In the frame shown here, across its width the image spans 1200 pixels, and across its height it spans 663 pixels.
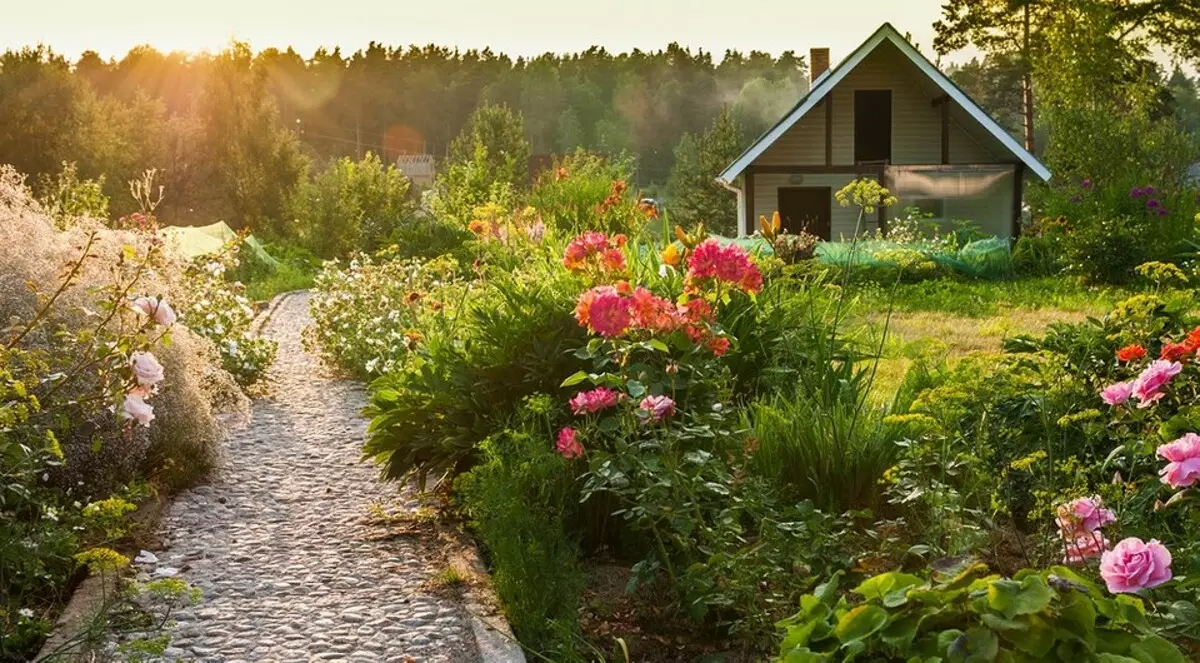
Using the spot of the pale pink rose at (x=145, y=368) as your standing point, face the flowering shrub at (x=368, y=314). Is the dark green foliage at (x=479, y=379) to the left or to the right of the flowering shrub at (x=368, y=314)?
right

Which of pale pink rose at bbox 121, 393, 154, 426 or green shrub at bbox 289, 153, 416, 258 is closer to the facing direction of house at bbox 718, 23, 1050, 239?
the pale pink rose

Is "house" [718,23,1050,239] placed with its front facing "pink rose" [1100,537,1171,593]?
yes

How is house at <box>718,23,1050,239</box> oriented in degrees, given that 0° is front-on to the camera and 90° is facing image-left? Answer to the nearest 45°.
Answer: approximately 0°

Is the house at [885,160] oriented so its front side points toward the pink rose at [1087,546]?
yes

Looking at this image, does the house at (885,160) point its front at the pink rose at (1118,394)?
yes

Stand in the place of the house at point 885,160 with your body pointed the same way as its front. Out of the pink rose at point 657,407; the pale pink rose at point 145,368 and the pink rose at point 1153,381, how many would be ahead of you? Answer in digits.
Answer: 3

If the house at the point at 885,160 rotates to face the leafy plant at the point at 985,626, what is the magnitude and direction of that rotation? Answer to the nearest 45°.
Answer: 0° — it already faces it

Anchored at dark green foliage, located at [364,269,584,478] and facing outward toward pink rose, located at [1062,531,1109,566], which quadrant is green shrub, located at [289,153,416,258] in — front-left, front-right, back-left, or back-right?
back-left

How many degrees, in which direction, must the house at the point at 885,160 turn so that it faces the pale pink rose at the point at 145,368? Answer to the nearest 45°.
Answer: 0° — it already faces it

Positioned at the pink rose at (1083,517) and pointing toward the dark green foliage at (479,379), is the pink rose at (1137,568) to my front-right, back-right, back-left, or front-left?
back-left

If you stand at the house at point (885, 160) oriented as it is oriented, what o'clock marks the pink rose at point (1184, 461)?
The pink rose is roughly at 12 o'clock from the house.

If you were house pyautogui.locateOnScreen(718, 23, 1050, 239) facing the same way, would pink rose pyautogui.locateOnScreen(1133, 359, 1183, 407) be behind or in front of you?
in front

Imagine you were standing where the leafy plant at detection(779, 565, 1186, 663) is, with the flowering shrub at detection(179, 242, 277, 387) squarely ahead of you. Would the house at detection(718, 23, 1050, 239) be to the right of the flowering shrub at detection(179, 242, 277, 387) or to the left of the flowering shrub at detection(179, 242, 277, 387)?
right
